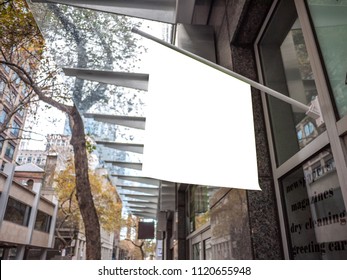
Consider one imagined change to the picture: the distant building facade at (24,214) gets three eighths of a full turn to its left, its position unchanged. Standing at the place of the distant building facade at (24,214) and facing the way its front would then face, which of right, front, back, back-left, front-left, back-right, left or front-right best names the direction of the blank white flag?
back

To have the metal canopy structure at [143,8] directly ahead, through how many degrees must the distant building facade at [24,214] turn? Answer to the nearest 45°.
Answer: approximately 45° to its right

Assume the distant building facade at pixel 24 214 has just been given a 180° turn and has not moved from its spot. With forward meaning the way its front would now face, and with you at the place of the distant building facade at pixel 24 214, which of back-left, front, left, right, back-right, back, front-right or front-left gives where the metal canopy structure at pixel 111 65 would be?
back-left
